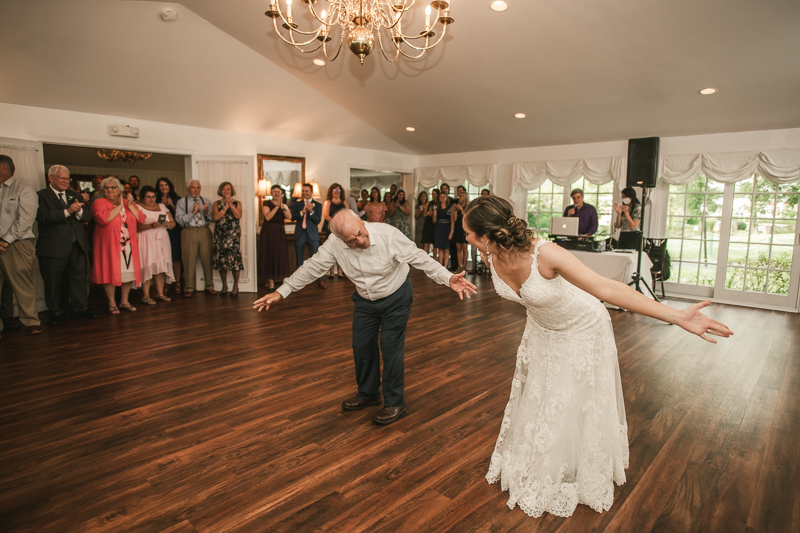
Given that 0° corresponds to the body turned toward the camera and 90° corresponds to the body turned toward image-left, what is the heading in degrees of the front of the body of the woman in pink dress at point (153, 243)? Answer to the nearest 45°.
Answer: approximately 315°

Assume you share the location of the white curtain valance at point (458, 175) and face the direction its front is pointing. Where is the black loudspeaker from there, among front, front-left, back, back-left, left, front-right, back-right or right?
front-left

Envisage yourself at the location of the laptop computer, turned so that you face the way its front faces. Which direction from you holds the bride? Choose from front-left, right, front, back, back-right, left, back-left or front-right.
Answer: back

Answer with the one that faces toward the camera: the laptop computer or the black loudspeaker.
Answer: the black loudspeaker

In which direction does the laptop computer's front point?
away from the camera

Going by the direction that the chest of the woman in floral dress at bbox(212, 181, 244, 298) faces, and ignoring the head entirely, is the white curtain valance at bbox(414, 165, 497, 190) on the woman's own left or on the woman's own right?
on the woman's own left

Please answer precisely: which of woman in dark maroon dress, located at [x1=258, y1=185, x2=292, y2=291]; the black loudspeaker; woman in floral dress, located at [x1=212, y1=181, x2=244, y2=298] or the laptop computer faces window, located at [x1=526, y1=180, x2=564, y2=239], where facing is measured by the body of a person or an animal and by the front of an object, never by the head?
the laptop computer

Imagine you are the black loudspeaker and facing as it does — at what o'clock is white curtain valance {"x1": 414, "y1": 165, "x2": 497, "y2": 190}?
The white curtain valance is roughly at 4 o'clock from the black loudspeaker.

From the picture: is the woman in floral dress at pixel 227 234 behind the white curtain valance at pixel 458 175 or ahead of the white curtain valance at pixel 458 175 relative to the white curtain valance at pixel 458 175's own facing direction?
ahead

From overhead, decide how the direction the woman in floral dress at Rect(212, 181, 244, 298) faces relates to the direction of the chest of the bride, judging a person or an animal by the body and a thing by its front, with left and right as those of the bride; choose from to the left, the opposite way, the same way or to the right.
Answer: to the left

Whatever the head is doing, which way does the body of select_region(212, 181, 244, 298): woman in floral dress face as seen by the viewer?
toward the camera

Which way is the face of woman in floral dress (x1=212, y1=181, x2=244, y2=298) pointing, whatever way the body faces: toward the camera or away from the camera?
toward the camera

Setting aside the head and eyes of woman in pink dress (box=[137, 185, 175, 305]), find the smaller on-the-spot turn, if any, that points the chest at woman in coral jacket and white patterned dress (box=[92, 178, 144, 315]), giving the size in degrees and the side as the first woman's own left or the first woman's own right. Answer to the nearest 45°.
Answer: approximately 90° to the first woman's own right

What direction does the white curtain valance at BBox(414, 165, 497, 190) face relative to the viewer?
toward the camera

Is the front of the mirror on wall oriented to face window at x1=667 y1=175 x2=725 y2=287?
no

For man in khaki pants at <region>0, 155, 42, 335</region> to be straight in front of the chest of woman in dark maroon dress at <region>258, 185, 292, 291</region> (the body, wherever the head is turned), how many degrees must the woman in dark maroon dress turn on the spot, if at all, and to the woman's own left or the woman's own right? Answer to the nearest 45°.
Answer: approximately 45° to the woman's own right

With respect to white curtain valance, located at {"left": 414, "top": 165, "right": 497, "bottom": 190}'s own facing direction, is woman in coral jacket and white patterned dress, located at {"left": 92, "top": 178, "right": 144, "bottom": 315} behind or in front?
in front

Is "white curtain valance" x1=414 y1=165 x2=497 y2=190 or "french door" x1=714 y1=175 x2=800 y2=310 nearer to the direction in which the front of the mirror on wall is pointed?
the french door

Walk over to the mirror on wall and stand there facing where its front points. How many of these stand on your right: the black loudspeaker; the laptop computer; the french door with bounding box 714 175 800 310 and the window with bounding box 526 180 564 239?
0

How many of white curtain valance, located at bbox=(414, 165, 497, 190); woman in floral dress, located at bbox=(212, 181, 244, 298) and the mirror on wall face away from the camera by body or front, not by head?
0

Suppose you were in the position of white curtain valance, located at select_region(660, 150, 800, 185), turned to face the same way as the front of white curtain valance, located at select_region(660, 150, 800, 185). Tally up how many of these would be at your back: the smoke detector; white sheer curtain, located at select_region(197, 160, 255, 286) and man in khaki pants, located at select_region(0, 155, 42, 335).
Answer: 0
